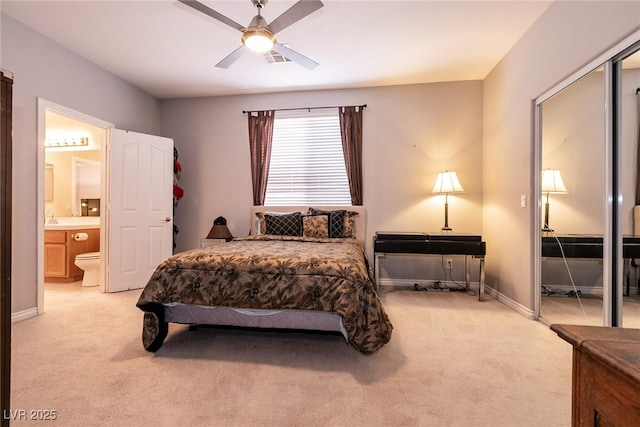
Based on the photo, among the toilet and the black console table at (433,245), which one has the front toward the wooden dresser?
the black console table

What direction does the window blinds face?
toward the camera

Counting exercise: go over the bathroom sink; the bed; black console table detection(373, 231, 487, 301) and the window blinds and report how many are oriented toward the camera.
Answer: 4

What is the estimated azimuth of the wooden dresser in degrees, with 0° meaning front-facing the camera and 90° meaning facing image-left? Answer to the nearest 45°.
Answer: approximately 45°

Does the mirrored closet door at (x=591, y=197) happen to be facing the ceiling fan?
yes

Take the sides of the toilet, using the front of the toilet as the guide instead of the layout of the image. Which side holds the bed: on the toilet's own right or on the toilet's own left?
on the toilet's own left

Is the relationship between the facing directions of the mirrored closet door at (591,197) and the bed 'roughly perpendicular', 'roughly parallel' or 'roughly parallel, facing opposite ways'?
roughly perpendicular

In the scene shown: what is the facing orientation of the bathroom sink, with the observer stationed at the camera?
facing the viewer

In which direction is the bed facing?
toward the camera

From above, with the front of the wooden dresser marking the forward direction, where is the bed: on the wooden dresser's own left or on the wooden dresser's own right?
on the wooden dresser's own right

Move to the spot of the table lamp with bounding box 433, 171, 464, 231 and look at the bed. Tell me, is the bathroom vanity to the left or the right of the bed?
right

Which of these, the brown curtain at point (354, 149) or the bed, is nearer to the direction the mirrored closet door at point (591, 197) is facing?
the bed
